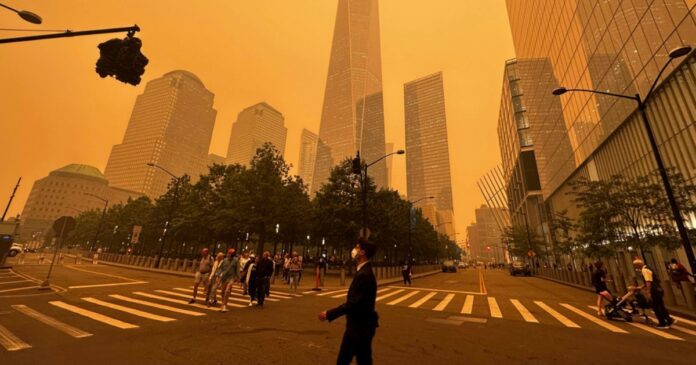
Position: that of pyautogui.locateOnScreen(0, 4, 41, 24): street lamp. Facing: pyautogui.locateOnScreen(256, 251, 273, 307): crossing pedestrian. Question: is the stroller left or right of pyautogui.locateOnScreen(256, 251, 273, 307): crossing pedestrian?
right

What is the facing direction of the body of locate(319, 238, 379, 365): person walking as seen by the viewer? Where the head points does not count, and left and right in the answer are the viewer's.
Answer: facing to the left of the viewer

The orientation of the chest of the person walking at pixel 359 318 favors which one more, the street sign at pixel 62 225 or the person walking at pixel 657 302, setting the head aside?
the street sign

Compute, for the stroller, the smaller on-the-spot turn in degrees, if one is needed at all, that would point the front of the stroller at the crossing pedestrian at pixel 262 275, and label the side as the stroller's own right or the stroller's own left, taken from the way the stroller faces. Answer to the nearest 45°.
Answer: approximately 45° to the stroller's own left

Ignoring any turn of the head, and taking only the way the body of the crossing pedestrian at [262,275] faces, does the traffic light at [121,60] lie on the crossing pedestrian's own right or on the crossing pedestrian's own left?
on the crossing pedestrian's own right

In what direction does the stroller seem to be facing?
to the viewer's left

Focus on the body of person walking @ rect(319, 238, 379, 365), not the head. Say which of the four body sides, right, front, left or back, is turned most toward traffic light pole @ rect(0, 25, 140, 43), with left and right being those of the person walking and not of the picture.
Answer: front

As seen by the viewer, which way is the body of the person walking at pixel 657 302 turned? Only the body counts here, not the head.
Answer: to the viewer's left

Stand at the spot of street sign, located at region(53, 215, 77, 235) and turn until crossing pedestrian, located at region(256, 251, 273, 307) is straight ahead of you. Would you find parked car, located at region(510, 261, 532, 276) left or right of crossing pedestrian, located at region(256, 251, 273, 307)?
left
